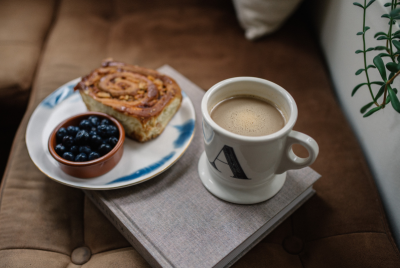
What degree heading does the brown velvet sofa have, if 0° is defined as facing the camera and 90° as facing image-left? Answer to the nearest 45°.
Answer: approximately 0°
